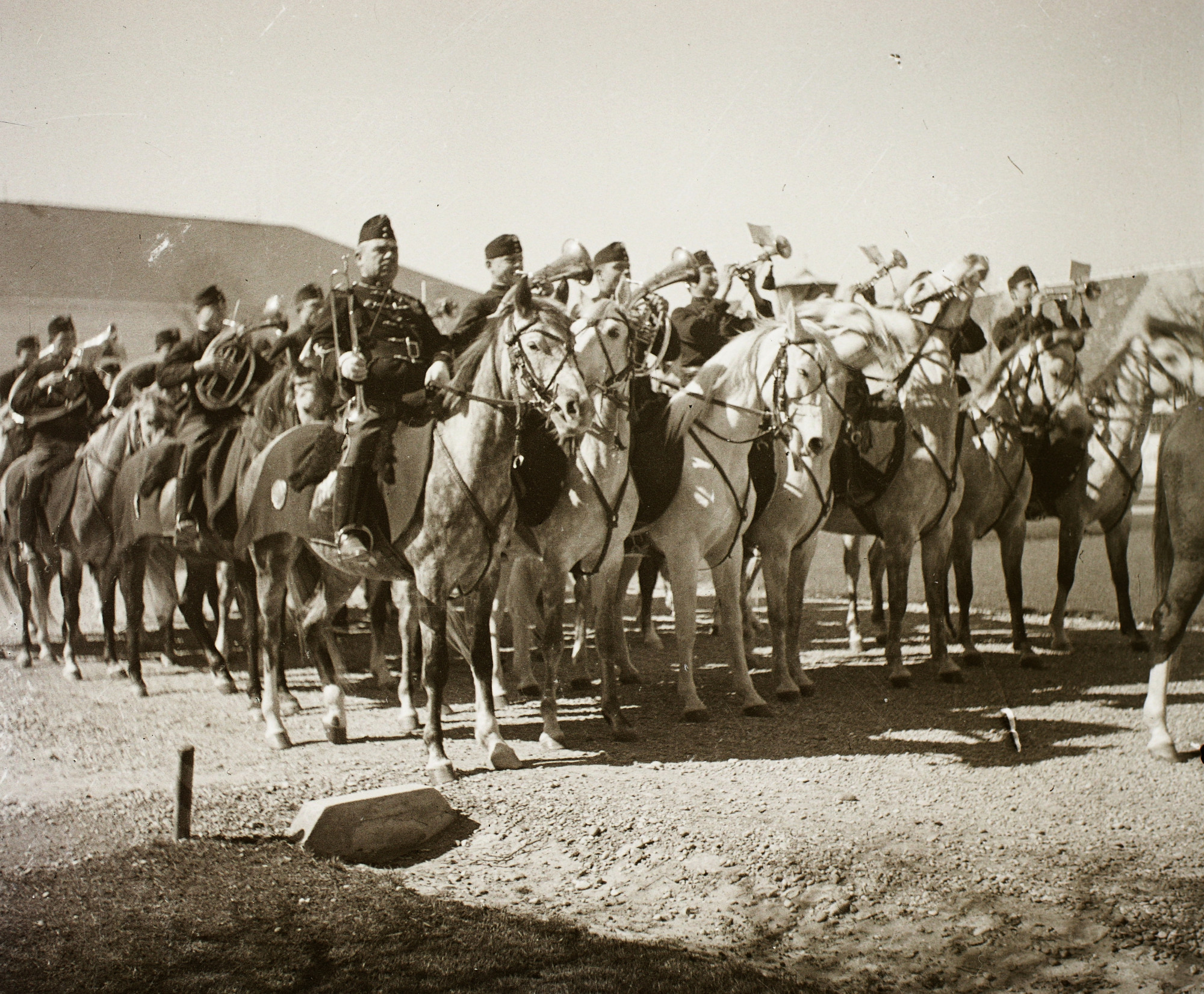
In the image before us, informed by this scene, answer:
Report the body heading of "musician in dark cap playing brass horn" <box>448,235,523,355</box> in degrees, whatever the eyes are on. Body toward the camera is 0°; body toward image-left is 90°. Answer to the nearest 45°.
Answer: approximately 315°

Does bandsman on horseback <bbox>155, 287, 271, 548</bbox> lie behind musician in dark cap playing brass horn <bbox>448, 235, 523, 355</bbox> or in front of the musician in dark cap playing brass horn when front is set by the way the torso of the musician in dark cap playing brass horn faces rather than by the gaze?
behind

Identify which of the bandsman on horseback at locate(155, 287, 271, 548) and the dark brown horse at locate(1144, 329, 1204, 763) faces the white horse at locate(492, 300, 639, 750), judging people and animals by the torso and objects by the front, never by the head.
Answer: the bandsman on horseback

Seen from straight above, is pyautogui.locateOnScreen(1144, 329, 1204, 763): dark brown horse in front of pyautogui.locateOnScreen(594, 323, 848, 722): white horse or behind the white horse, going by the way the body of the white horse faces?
in front

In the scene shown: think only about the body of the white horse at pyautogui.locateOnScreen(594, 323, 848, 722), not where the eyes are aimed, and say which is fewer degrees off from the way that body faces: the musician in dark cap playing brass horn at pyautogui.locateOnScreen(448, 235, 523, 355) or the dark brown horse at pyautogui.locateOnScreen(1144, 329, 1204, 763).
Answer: the dark brown horse

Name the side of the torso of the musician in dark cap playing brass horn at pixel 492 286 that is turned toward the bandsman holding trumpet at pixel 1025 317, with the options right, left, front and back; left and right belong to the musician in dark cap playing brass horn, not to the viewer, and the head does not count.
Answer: left

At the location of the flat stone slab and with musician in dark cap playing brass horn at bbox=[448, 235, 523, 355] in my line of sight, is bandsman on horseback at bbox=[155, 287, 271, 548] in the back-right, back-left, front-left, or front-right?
front-left

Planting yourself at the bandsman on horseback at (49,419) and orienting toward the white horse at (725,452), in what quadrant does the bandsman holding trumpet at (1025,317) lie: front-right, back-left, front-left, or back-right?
front-left

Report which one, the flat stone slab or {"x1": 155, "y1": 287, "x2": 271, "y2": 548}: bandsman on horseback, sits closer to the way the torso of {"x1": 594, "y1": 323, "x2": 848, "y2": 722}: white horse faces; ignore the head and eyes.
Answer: the flat stone slab

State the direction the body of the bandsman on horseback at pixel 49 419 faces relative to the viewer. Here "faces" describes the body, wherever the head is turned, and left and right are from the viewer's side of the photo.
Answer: facing the viewer and to the right of the viewer

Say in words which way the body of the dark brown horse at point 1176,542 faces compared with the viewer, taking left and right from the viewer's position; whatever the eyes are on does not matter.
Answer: facing to the right of the viewer

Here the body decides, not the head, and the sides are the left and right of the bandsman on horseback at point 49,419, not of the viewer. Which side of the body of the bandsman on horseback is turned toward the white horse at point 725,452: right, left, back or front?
front
